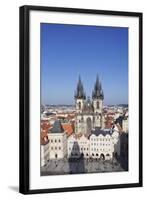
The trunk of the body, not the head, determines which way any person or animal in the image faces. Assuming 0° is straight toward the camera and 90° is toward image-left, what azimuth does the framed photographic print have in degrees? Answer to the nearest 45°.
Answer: approximately 315°
